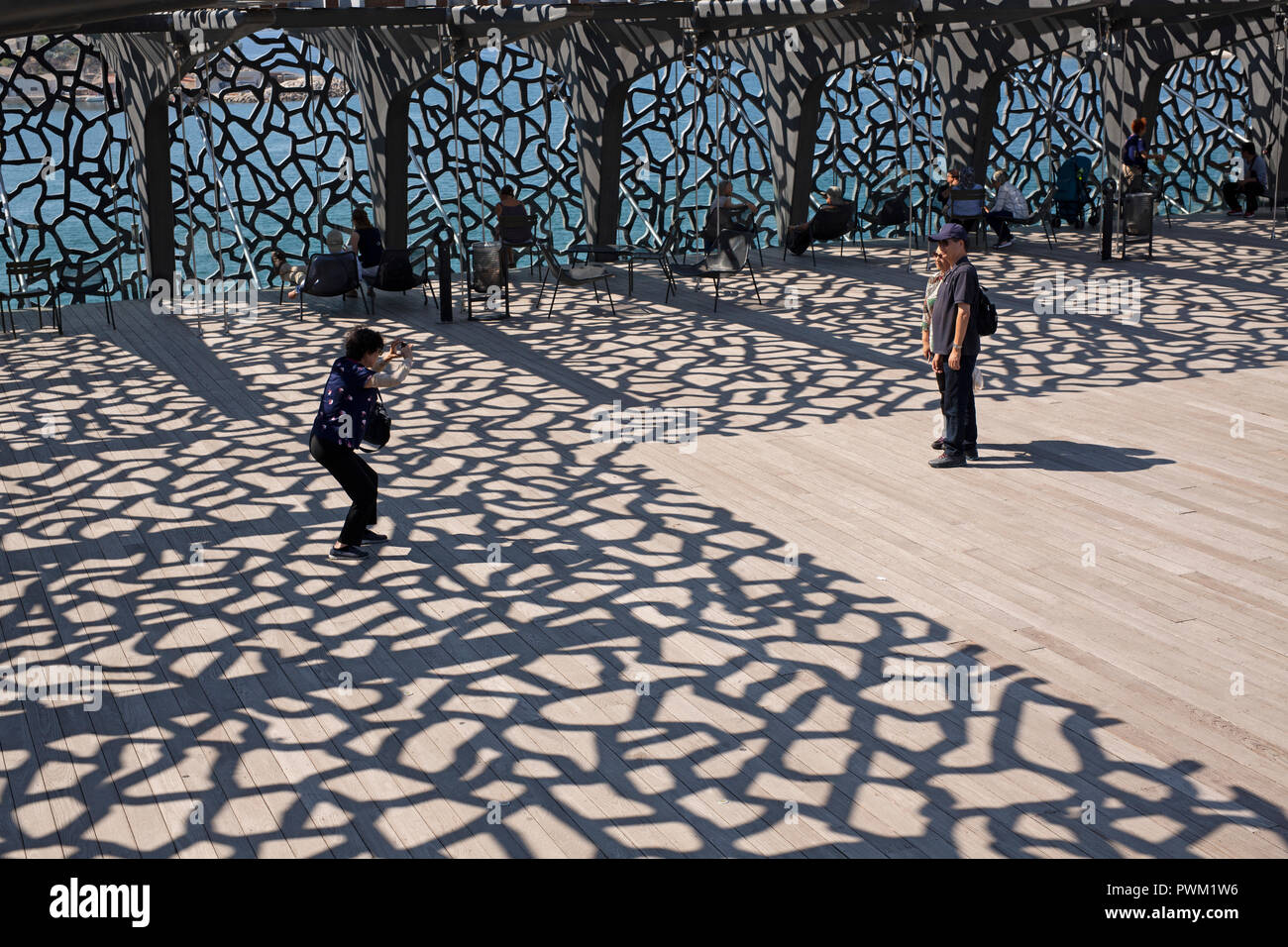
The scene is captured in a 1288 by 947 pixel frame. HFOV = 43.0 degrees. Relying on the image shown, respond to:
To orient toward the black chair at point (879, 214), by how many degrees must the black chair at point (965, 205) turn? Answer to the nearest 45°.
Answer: approximately 45° to its left

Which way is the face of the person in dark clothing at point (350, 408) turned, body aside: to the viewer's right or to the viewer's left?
to the viewer's right

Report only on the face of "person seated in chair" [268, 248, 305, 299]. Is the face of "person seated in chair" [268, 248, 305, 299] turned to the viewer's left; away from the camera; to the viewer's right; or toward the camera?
away from the camera

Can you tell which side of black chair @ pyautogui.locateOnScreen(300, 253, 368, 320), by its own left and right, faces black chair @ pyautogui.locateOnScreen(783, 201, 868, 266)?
right

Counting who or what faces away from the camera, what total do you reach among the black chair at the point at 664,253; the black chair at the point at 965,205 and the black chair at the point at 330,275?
2

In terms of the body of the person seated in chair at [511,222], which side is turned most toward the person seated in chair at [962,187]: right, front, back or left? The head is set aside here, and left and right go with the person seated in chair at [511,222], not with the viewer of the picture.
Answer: right

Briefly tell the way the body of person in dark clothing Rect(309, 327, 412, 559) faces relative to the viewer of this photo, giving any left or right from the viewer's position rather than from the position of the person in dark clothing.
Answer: facing to the right of the viewer

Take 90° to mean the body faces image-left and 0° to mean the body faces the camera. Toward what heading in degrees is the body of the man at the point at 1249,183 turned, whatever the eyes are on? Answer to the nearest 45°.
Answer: approximately 90°

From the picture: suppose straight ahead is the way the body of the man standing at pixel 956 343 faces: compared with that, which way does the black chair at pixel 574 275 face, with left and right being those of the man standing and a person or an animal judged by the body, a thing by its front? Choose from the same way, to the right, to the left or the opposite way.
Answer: the opposite way

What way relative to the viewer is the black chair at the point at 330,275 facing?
away from the camera

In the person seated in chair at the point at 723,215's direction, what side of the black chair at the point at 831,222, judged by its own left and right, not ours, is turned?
front
